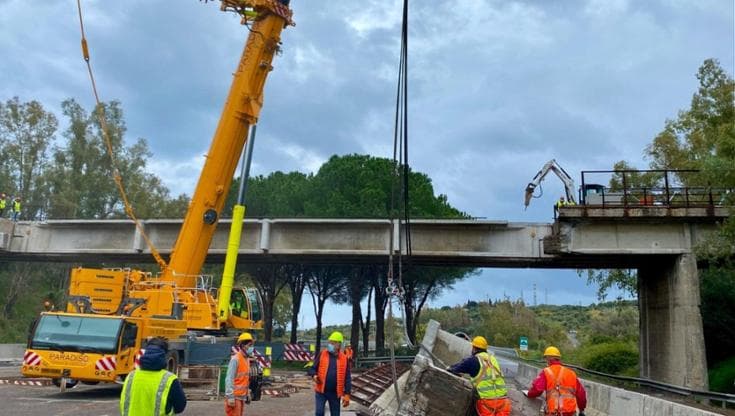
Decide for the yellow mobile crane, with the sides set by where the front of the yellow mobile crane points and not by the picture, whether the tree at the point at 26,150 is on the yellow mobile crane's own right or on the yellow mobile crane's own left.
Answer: on the yellow mobile crane's own right

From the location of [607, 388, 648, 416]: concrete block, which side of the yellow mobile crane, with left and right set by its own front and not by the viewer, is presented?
left

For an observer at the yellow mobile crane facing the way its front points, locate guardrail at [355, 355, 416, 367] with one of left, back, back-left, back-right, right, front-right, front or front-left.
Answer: back

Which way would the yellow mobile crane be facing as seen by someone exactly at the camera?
facing the viewer and to the left of the viewer

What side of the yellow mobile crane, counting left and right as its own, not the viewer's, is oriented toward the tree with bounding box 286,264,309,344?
back

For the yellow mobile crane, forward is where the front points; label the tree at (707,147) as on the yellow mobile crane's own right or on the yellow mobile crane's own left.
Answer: on the yellow mobile crane's own left

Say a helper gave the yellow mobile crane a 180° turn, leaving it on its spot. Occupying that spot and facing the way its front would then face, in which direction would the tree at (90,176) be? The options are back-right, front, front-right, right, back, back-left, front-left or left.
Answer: front-left

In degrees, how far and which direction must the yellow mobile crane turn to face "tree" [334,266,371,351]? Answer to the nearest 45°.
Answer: approximately 180°

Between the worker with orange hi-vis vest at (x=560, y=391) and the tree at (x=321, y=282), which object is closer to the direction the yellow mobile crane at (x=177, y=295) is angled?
the worker with orange hi-vis vest

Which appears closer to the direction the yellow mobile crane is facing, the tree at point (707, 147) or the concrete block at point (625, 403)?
the concrete block

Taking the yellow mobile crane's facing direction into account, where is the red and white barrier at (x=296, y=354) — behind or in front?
behind

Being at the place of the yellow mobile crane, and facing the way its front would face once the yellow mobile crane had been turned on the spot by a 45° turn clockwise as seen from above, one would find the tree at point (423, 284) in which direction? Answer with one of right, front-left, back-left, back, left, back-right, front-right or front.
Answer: back-right
